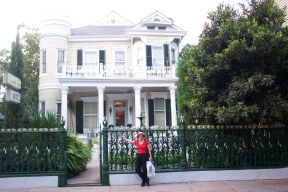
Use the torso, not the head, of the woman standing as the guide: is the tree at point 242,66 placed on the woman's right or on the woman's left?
on the woman's left

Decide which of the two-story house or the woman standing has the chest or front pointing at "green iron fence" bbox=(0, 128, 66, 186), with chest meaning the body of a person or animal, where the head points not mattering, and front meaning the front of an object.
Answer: the two-story house

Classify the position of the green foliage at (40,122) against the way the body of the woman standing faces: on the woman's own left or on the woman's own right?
on the woman's own right

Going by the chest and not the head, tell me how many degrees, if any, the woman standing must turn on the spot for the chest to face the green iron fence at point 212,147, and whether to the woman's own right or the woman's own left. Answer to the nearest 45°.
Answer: approximately 90° to the woman's own left

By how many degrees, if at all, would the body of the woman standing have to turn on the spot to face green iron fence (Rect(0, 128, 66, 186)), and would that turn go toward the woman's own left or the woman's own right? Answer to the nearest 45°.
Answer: approximately 90° to the woman's own right

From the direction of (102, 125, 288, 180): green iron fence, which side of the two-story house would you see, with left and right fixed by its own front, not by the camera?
front

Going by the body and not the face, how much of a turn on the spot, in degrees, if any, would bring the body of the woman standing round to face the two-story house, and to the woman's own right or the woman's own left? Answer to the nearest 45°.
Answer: approximately 180°

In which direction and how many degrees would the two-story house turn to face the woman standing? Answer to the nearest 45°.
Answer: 0° — it already faces them

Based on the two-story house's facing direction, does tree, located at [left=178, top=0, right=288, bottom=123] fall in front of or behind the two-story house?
in front

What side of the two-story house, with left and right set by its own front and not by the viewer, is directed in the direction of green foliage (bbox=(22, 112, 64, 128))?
front

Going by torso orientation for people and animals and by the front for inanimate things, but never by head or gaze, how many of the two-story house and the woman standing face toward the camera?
2

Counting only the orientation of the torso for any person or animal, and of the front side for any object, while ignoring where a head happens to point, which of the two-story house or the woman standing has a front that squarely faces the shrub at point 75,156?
the two-story house

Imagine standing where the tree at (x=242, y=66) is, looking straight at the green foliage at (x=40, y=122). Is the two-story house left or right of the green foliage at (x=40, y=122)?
right
